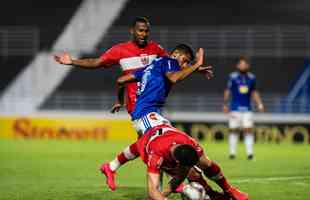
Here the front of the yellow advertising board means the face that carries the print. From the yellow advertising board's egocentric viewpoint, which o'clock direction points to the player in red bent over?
The player in red bent over is roughly at 12 o'clock from the yellow advertising board.

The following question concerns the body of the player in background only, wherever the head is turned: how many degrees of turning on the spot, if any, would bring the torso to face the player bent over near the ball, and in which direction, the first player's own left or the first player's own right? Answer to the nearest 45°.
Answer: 0° — they already face them

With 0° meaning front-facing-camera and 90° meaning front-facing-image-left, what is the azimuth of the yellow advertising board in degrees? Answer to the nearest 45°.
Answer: approximately 0°
